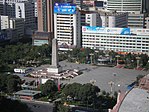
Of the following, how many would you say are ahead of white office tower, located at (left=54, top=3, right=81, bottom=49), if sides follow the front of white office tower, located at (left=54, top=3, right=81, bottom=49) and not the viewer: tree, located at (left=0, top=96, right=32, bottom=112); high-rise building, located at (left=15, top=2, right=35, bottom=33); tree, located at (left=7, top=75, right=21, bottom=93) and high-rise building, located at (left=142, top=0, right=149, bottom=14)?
2

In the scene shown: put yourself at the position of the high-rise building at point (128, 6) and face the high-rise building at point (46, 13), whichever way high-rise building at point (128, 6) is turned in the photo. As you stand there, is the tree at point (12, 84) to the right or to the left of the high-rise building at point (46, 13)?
left

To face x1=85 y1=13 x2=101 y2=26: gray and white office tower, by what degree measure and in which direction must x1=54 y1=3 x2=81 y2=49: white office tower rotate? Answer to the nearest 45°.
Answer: approximately 135° to its left

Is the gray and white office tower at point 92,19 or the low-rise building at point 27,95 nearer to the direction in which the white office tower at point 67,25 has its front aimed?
the low-rise building

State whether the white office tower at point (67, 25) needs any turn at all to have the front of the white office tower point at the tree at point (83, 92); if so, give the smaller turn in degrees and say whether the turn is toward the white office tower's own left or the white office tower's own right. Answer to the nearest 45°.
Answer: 0° — it already faces it

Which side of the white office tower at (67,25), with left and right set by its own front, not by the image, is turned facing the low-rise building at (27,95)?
front

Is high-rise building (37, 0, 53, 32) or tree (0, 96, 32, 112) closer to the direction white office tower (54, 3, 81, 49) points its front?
the tree

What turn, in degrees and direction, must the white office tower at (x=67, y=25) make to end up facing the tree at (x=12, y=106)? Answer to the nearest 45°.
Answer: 0° — it already faces it

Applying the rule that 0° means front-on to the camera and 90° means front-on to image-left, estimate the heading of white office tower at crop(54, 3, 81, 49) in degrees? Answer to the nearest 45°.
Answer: approximately 0°

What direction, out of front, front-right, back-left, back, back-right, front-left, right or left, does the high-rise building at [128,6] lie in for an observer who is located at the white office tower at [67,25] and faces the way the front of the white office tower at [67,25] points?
back-left

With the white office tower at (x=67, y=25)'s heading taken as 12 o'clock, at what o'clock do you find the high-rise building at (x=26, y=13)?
The high-rise building is roughly at 5 o'clock from the white office tower.

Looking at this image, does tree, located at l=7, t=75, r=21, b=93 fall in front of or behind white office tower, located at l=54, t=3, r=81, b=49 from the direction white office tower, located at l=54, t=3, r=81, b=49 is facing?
in front

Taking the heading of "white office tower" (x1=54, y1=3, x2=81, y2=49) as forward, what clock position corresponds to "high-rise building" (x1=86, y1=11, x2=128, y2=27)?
The high-rise building is roughly at 8 o'clock from the white office tower.

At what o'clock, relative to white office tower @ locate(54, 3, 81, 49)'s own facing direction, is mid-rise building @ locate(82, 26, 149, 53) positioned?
The mid-rise building is roughly at 10 o'clock from the white office tower.
